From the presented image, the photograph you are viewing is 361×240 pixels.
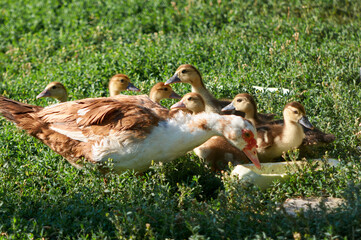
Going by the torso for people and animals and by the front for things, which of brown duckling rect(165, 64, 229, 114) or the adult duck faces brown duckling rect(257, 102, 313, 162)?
the adult duck

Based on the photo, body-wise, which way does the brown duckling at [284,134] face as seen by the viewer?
to the viewer's right

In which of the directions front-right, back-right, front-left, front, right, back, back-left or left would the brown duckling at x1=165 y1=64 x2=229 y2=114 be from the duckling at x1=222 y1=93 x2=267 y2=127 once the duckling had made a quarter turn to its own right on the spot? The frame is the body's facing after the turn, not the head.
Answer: front-left

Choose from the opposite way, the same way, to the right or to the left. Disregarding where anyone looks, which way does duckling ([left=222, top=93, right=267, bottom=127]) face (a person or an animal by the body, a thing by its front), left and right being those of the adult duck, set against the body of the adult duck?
the opposite way

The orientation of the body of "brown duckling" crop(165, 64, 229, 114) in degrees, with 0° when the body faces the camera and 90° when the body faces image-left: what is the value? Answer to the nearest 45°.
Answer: approximately 90°

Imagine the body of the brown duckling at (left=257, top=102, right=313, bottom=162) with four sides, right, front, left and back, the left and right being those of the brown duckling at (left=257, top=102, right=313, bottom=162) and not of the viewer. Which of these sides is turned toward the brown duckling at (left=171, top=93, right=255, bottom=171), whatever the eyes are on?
back

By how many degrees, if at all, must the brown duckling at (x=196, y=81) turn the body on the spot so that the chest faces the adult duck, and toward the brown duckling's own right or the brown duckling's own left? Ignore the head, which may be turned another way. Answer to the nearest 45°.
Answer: approximately 90° to the brown duckling's own left

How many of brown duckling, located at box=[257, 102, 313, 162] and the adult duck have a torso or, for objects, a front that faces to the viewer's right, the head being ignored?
2

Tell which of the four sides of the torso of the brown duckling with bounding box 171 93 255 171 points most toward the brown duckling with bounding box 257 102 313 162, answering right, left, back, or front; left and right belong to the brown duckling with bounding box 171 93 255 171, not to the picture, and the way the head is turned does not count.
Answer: back

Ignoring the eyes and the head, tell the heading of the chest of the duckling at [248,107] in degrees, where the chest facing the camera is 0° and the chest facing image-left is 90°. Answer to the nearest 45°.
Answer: approximately 90°

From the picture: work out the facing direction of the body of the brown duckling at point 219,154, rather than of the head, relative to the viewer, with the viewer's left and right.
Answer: facing to the left of the viewer

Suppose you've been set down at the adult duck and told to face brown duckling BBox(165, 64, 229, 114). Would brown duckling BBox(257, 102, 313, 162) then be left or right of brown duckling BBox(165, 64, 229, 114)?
right

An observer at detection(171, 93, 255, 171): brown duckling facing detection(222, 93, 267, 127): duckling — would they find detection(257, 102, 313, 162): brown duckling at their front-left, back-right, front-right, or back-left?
front-right

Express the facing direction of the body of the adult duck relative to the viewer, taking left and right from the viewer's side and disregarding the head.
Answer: facing to the right of the viewer

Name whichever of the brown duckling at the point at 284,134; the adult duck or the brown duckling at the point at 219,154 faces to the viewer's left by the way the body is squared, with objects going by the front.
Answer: the brown duckling at the point at 219,154
